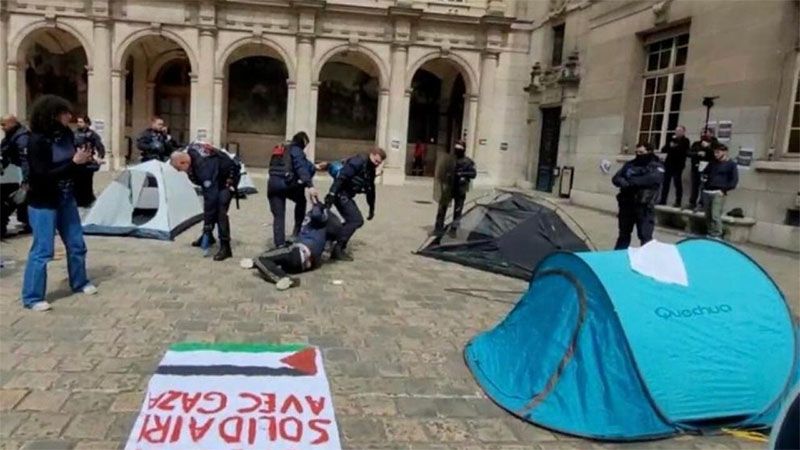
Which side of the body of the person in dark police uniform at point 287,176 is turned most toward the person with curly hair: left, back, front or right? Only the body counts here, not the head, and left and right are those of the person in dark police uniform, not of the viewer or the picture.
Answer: back

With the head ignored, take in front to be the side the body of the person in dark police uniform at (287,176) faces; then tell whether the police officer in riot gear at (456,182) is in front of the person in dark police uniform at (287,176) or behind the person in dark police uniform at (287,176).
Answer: in front

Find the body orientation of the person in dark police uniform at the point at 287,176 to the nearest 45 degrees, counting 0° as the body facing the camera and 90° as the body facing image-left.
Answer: approximately 225°

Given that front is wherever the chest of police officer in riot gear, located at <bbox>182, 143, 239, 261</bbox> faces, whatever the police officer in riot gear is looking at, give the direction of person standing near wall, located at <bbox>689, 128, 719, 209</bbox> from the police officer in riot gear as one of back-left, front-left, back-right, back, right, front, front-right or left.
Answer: back-left

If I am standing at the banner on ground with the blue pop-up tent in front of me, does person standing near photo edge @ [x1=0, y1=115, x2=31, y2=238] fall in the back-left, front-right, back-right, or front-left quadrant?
back-left

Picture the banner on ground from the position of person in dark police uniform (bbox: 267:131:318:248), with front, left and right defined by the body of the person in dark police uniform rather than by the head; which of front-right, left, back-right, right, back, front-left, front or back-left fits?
back-right

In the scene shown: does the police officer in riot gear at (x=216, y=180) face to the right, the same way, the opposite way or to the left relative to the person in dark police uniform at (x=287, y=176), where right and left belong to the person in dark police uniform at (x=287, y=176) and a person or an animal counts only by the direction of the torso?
the opposite way

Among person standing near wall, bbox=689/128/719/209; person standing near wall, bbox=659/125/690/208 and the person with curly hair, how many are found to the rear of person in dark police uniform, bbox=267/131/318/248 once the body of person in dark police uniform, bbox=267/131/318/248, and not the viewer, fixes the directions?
1

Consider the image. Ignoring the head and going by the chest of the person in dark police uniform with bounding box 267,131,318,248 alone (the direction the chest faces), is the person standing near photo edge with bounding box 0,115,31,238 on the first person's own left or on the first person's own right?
on the first person's own left

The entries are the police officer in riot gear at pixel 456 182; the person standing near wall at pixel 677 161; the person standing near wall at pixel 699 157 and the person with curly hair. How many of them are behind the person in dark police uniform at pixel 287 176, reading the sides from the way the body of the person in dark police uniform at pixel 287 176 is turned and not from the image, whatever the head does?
1

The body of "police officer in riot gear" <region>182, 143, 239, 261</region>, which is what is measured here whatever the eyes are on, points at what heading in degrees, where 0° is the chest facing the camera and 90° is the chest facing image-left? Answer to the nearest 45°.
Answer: approximately 45°

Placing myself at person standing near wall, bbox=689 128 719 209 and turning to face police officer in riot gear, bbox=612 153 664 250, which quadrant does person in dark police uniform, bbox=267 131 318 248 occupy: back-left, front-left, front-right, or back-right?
front-right

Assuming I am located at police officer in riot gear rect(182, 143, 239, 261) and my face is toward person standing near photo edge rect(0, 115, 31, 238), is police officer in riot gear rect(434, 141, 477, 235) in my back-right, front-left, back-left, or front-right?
back-right
